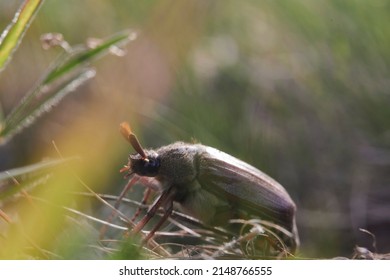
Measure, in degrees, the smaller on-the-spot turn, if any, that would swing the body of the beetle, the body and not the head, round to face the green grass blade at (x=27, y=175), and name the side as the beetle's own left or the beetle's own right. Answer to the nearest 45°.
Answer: approximately 45° to the beetle's own left

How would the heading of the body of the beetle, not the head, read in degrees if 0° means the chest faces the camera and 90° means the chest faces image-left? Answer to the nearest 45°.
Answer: approximately 90°
